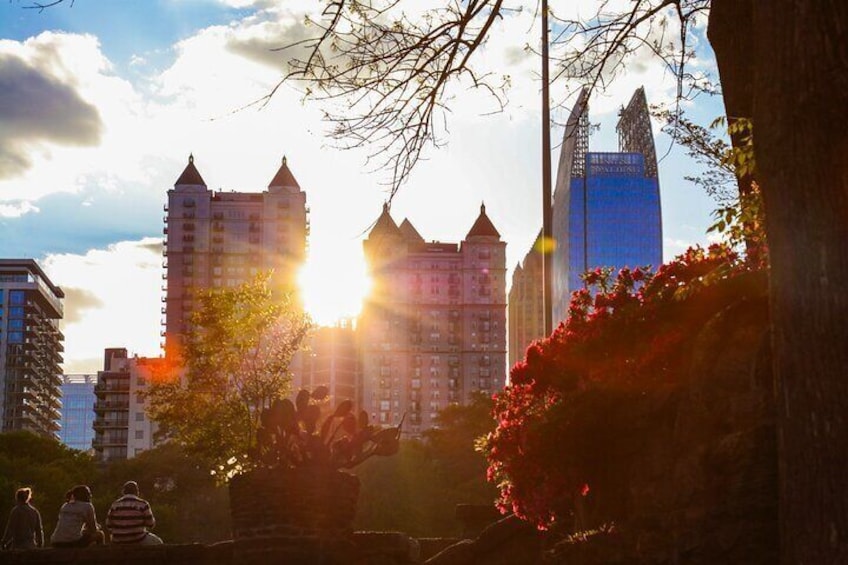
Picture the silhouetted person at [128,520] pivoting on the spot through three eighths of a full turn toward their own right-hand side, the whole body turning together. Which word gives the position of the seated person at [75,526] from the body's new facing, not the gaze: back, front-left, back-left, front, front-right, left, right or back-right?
back

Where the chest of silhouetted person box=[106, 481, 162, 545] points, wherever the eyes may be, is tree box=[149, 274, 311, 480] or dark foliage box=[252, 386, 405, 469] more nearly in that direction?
the tree

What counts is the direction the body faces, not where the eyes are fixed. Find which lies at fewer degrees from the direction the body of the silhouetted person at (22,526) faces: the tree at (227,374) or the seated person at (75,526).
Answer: the tree

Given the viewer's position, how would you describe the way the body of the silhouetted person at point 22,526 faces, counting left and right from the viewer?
facing away from the viewer

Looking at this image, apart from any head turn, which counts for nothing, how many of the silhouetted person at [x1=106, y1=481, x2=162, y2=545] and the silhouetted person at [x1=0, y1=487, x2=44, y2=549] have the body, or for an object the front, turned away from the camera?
2

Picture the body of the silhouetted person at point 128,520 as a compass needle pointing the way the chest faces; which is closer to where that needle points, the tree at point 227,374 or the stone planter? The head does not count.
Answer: the tree

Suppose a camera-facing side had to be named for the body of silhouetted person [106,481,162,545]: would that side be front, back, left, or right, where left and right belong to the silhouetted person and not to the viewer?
back

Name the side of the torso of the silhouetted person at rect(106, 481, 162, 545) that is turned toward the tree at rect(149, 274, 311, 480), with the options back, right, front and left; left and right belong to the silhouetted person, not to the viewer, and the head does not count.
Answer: front
